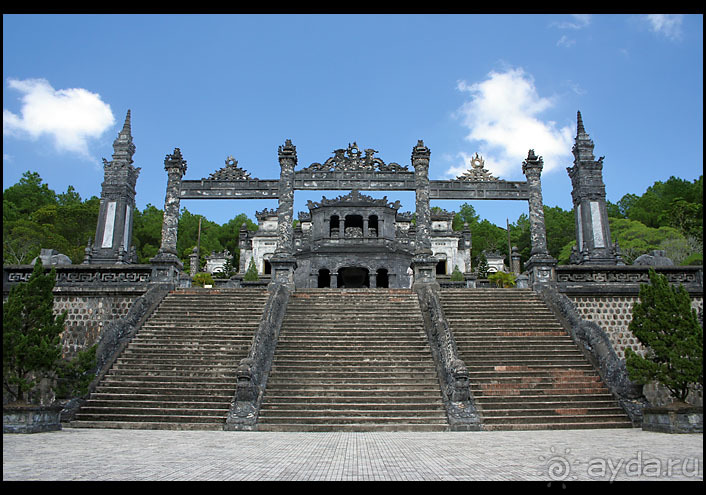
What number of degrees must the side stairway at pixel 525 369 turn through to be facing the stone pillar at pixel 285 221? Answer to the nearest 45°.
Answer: approximately 135° to its right

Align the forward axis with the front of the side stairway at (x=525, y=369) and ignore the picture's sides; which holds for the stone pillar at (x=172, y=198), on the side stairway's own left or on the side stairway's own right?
on the side stairway's own right

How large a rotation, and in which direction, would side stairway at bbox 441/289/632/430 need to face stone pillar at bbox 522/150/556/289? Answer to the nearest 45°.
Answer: approximately 180°

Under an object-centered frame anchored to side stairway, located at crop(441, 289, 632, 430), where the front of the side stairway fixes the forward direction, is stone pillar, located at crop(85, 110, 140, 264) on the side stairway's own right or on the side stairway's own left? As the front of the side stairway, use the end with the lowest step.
on the side stairway's own right

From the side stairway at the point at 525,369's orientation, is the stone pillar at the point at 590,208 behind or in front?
behind

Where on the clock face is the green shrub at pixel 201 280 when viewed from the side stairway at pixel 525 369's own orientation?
The green shrub is roughly at 4 o'clock from the side stairway.

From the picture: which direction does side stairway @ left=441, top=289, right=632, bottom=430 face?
toward the camera

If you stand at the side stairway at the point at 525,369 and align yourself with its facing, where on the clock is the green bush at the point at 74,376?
The green bush is roughly at 2 o'clock from the side stairway.

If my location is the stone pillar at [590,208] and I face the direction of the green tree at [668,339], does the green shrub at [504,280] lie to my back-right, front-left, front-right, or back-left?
back-right

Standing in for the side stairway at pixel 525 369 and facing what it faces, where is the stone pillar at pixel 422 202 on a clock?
The stone pillar is roughly at 5 o'clock from the side stairway.
